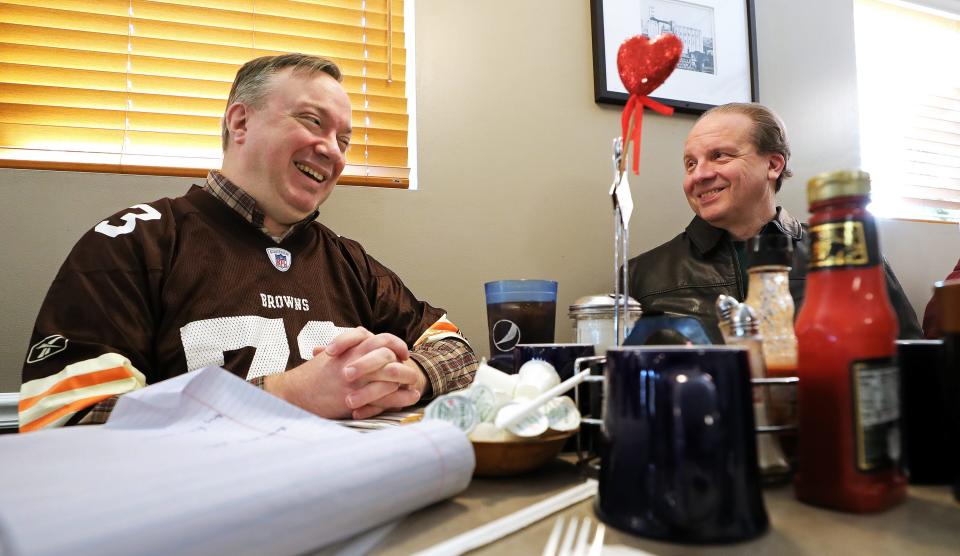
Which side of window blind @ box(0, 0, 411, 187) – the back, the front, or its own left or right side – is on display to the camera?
front

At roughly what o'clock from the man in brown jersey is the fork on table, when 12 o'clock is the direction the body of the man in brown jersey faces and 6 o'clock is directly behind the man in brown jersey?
The fork on table is roughly at 1 o'clock from the man in brown jersey.

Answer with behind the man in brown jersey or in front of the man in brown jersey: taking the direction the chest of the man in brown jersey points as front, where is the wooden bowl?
in front

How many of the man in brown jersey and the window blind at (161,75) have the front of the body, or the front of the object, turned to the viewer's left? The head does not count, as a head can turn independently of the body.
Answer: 0

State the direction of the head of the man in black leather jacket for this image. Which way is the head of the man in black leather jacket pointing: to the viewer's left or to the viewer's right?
to the viewer's left

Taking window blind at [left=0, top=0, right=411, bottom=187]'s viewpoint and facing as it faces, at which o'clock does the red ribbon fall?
The red ribbon is roughly at 11 o'clock from the window blind.

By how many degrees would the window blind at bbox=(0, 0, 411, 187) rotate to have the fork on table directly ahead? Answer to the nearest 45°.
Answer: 0° — it already faces it

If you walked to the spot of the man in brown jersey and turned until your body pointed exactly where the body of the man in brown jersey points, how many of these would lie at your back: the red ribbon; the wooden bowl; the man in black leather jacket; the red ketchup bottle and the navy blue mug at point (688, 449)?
0

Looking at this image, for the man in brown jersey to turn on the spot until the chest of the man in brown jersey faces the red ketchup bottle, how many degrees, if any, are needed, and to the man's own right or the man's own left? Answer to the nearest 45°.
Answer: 0° — they already face it

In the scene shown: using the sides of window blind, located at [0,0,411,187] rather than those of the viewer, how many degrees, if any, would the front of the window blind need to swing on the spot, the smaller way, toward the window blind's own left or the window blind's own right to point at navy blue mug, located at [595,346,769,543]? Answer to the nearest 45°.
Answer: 0° — it already faces it

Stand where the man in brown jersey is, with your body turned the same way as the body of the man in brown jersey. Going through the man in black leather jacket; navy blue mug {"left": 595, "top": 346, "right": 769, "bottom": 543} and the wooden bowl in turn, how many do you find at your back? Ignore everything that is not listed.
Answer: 0

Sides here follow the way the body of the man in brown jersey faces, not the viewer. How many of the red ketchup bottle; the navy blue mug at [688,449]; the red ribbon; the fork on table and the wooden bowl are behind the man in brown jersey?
0

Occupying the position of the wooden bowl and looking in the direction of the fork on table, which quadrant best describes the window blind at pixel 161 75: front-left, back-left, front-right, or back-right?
back-right

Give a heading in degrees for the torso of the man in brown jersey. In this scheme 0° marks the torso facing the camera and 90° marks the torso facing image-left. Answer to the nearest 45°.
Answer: approximately 315°

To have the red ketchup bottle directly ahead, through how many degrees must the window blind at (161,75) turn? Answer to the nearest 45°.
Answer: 0° — it already faces it

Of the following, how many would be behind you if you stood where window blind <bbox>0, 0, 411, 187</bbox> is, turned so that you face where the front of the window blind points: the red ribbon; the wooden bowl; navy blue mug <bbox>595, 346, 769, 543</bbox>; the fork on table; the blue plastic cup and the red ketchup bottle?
0

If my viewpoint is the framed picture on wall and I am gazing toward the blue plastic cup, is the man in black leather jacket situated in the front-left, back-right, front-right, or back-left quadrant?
front-left

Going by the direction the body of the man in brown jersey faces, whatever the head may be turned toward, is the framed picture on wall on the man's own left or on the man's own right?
on the man's own left
